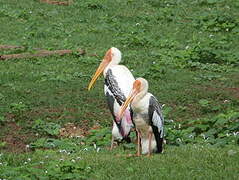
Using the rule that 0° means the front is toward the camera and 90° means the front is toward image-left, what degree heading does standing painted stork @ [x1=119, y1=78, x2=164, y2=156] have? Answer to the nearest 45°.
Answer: approximately 45°

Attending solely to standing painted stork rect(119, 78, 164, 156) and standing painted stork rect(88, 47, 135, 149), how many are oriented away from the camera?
0

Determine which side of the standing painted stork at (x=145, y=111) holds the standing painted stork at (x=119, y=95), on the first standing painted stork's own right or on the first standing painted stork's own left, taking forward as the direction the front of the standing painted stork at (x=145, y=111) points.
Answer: on the first standing painted stork's own right

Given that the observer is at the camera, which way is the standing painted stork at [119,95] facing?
facing to the left of the viewer
